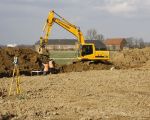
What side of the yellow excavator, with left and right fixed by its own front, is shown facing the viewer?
left

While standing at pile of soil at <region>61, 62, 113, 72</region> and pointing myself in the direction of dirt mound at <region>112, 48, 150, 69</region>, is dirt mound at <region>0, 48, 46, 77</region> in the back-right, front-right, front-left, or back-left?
back-left

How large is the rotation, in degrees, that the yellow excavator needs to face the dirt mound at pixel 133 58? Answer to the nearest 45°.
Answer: approximately 135° to its right

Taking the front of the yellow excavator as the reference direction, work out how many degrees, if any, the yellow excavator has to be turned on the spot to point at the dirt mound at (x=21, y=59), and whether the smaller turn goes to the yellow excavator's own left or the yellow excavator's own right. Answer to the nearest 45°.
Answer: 0° — it already faces it
